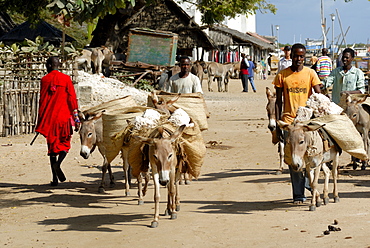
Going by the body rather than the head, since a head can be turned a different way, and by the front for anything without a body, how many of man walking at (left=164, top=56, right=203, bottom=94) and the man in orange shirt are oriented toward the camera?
2

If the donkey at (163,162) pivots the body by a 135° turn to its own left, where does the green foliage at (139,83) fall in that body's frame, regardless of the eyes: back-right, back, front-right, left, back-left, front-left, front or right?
front-left

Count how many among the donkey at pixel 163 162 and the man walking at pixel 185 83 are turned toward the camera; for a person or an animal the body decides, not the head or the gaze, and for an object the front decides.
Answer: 2

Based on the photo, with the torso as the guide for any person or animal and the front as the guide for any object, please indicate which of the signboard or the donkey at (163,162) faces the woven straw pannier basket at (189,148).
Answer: the signboard

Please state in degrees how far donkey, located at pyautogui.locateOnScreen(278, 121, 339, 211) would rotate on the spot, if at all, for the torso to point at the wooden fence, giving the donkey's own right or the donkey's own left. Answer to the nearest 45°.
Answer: approximately 90° to the donkey's own right

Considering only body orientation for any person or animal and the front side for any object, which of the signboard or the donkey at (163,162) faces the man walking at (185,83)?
the signboard

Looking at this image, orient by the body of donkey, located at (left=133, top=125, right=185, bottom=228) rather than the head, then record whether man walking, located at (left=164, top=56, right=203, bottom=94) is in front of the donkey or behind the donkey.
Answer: behind

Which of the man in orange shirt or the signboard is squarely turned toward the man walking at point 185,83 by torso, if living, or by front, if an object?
the signboard

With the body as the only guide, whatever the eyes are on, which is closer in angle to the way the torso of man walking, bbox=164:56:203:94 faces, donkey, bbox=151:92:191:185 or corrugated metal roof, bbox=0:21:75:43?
the donkey

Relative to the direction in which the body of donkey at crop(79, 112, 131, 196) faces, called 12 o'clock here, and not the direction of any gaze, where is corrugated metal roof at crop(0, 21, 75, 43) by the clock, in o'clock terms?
The corrugated metal roof is roughly at 4 o'clock from the donkey.

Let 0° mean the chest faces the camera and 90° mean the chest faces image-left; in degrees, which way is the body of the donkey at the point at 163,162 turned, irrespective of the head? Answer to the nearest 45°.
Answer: approximately 0°
